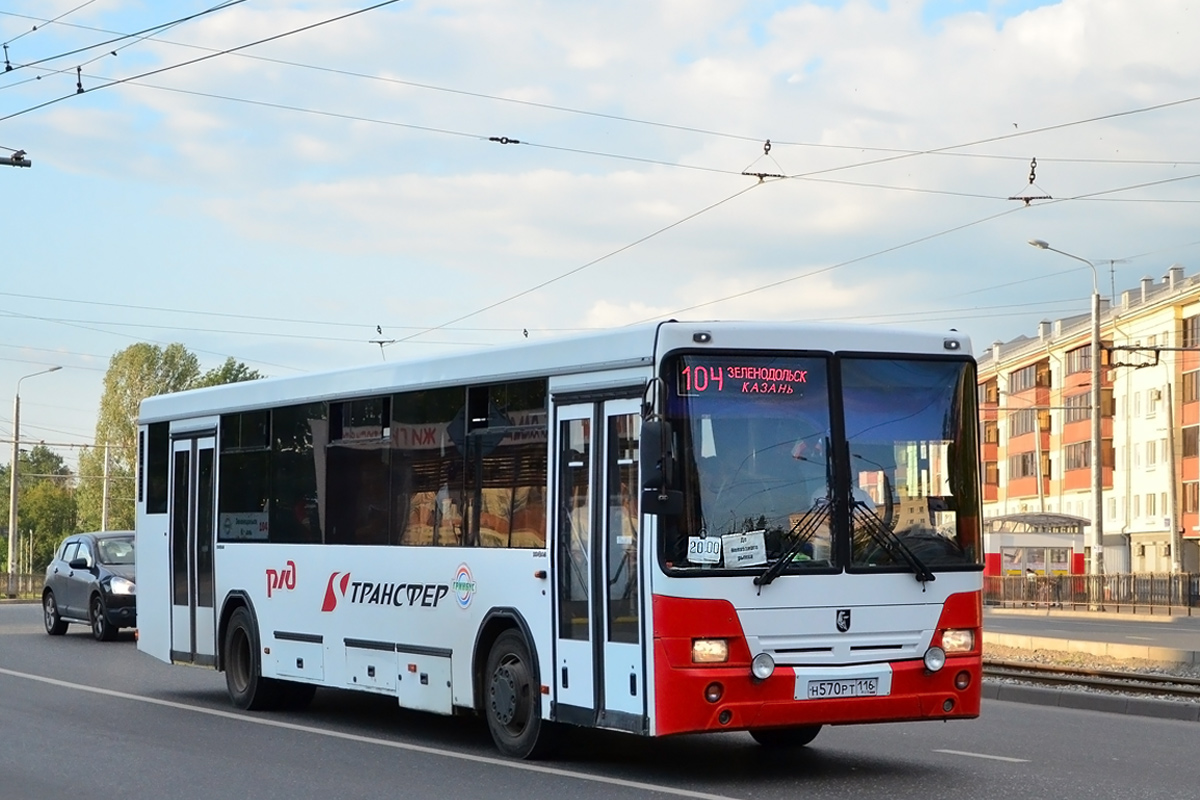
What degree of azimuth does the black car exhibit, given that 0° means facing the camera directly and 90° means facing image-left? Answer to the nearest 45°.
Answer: approximately 315°

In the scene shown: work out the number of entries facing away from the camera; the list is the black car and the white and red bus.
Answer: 0

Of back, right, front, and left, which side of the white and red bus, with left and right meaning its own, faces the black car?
back

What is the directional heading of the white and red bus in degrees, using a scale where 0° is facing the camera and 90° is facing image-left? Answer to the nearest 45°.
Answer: approximately 315°

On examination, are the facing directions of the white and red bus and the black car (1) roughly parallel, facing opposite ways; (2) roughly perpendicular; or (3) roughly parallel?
roughly parallel

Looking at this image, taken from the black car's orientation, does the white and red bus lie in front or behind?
in front
